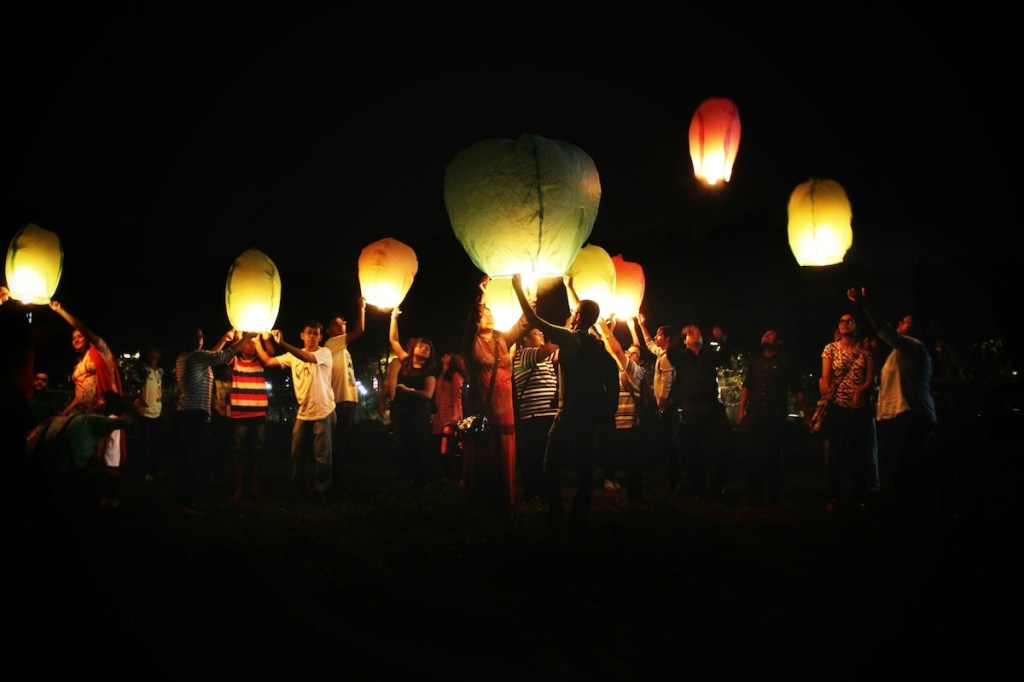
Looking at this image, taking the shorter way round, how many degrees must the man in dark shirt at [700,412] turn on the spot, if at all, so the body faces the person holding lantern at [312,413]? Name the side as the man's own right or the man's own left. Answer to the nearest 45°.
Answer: approximately 90° to the man's own right

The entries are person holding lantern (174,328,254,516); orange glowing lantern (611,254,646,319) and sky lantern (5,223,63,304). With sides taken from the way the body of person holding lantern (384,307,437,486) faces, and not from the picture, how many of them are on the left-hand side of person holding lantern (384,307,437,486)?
1

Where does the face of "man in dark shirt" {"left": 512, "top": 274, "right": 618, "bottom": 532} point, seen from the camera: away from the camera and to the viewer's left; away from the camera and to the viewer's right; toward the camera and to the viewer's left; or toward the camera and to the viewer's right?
away from the camera and to the viewer's left

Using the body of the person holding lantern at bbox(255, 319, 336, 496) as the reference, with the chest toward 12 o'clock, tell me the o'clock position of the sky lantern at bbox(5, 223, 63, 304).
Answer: The sky lantern is roughly at 2 o'clock from the person holding lantern.

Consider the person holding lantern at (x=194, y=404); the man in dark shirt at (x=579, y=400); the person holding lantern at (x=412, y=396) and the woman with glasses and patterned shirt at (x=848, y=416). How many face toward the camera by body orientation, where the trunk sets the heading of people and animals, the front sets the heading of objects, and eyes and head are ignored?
2

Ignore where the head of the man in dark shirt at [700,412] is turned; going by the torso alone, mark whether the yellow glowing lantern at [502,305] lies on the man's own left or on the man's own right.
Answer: on the man's own right

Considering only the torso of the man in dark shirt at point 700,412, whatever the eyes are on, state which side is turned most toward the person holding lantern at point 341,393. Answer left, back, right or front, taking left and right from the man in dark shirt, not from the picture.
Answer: right

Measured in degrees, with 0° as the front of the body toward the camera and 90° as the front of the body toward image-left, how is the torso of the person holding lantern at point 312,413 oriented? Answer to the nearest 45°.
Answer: approximately 45°

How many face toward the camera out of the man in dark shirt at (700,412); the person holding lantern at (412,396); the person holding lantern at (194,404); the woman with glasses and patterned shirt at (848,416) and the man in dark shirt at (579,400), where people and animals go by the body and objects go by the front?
3
